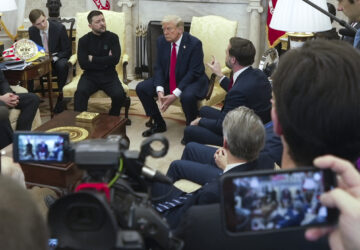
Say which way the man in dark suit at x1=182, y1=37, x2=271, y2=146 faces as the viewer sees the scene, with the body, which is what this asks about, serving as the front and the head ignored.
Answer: to the viewer's left

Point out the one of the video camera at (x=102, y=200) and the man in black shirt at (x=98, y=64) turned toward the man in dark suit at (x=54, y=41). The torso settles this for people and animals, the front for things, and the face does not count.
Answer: the video camera

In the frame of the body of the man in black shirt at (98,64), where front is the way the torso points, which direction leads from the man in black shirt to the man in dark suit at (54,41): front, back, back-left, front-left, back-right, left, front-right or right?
back-right

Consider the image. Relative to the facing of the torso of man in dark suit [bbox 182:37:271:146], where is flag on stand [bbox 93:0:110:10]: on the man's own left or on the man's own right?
on the man's own right

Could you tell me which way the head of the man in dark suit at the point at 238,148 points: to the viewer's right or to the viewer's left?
to the viewer's left

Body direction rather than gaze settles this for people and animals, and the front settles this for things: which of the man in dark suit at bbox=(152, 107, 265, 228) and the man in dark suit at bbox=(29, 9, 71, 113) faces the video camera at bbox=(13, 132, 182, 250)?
the man in dark suit at bbox=(29, 9, 71, 113)

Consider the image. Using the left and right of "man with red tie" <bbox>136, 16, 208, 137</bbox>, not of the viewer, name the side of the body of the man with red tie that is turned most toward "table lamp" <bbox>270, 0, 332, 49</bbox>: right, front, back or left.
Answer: left

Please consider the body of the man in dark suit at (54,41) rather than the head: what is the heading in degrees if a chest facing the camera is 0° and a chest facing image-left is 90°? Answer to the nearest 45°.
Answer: approximately 0°

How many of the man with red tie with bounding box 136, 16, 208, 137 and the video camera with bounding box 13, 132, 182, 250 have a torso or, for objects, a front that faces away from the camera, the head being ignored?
1

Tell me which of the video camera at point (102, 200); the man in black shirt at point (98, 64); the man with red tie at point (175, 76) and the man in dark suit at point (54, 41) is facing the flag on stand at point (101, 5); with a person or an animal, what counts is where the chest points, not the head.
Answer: the video camera

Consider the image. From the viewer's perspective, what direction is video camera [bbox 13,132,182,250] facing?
away from the camera

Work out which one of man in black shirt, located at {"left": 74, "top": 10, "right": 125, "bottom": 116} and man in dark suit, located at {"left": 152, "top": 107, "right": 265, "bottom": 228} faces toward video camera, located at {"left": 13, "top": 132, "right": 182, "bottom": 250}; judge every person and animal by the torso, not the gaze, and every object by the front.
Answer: the man in black shirt
